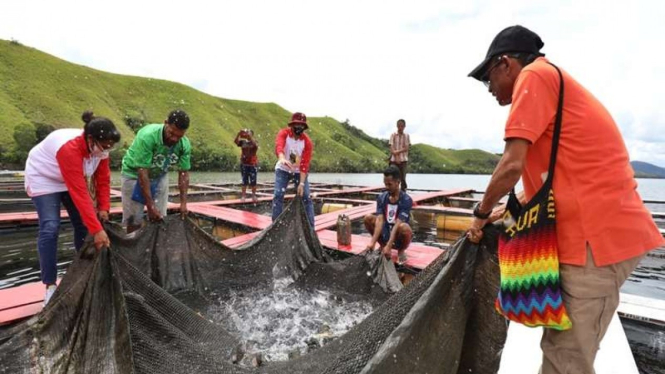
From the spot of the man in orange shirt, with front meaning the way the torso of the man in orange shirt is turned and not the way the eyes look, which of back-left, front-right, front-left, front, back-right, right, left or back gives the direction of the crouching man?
front-right

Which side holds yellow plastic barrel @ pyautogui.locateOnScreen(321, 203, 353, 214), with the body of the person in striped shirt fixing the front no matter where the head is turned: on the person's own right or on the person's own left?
on the person's own right

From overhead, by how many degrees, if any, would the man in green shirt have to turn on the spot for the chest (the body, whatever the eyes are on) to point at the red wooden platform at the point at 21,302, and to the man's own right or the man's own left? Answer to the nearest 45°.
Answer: approximately 90° to the man's own right

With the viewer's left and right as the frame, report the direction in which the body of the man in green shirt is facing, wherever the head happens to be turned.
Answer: facing the viewer and to the right of the viewer

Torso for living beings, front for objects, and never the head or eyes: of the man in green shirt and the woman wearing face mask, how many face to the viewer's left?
0

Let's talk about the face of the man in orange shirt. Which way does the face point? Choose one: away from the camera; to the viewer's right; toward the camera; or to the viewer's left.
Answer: to the viewer's left

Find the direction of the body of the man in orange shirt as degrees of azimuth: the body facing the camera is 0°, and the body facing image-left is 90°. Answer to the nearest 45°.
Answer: approximately 90°

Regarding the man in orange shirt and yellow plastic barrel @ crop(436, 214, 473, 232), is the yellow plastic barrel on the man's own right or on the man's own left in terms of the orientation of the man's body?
on the man's own right

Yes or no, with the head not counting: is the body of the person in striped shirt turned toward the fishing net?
yes

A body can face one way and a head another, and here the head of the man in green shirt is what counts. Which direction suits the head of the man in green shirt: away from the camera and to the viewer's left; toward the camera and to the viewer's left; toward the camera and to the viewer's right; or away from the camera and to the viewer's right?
toward the camera and to the viewer's right
